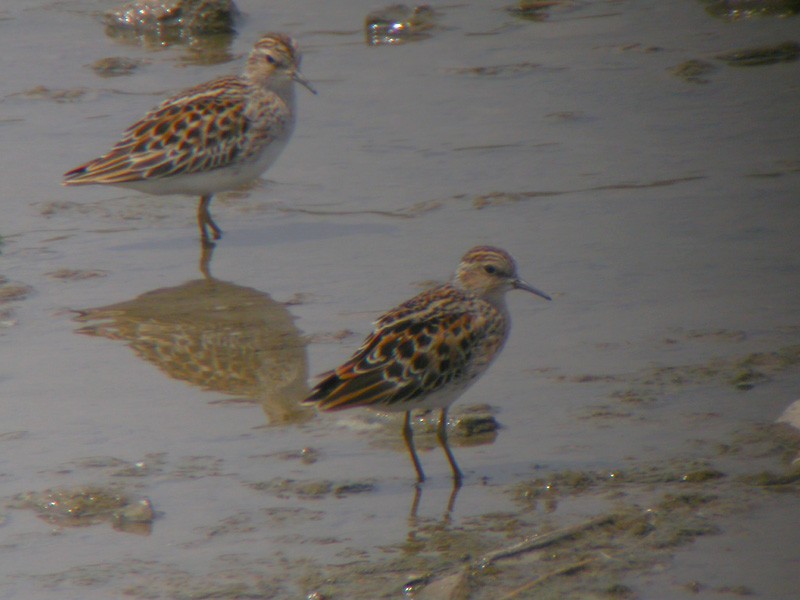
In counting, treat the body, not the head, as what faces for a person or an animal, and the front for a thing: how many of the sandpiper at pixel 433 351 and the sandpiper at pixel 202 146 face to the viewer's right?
2

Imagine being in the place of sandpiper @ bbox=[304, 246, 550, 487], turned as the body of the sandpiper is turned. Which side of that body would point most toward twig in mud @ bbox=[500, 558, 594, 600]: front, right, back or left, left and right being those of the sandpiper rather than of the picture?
right

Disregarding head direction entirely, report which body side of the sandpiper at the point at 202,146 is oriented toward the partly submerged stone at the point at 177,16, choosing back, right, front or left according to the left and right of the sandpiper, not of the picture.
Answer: left

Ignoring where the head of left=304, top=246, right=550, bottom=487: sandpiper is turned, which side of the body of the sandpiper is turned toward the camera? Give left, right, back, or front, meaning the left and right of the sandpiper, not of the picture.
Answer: right

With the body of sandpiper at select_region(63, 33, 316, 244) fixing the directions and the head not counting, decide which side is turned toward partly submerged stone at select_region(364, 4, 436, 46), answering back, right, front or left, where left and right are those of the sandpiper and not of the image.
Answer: left

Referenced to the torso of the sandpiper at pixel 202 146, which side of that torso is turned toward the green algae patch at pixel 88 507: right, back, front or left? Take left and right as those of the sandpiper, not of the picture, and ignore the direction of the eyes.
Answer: right

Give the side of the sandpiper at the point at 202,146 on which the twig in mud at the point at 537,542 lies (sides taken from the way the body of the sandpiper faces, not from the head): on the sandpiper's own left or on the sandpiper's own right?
on the sandpiper's own right

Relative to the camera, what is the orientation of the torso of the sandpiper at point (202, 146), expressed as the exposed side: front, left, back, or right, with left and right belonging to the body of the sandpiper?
right
